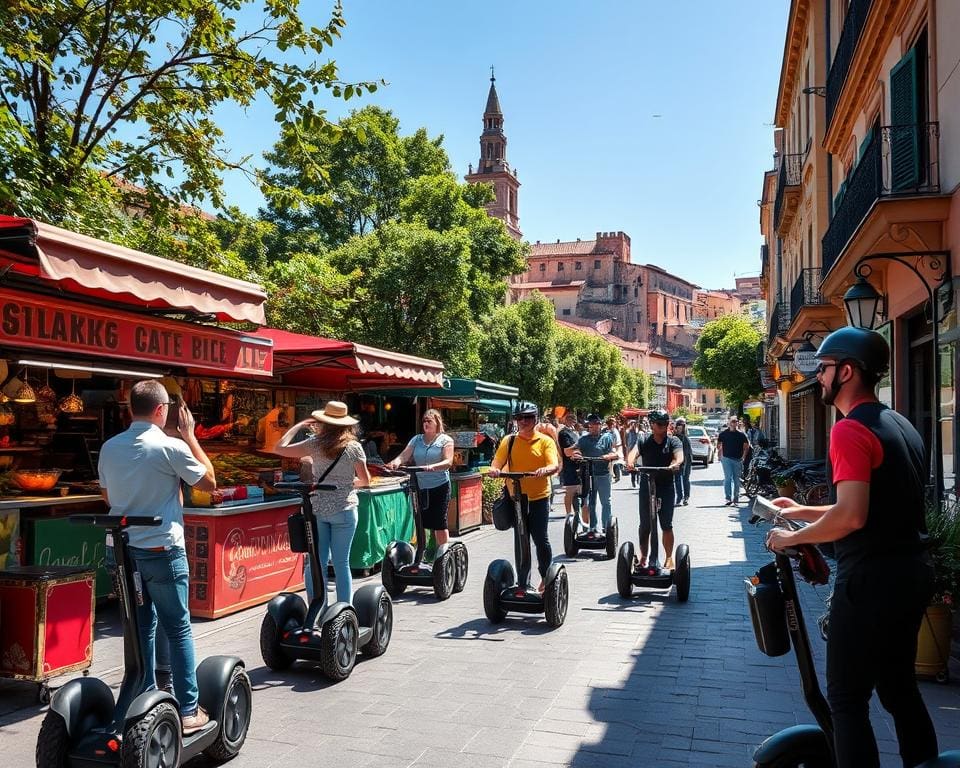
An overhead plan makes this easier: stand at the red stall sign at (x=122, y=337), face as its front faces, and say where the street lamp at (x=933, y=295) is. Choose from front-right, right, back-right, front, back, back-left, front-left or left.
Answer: front-left

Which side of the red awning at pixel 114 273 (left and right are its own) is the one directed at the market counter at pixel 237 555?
left

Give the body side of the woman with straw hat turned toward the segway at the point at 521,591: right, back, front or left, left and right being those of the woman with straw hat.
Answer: right

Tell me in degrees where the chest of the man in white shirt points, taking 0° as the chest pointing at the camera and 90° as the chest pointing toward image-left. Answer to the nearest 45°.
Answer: approximately 225°

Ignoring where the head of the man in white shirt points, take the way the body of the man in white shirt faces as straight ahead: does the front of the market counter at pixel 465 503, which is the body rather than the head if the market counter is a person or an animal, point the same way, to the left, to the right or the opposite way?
to the right

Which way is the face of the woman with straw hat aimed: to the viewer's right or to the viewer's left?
to the viewer's left

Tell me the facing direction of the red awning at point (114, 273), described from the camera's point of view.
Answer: facing the viewer and to the right of the viewer

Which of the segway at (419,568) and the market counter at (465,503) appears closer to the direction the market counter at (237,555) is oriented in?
the segway

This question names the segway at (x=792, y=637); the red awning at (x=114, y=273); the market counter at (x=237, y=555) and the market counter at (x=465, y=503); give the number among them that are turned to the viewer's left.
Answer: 1

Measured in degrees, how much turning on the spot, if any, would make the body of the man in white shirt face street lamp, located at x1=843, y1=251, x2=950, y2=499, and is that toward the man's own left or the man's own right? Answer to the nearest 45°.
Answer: approximately 45° to the man's own right

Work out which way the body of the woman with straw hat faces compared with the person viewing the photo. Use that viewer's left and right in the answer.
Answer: facing away from the viewer and to the left of the viewer

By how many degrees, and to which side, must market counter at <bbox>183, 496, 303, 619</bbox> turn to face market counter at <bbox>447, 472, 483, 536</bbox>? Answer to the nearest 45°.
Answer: approximately 90° to its left
